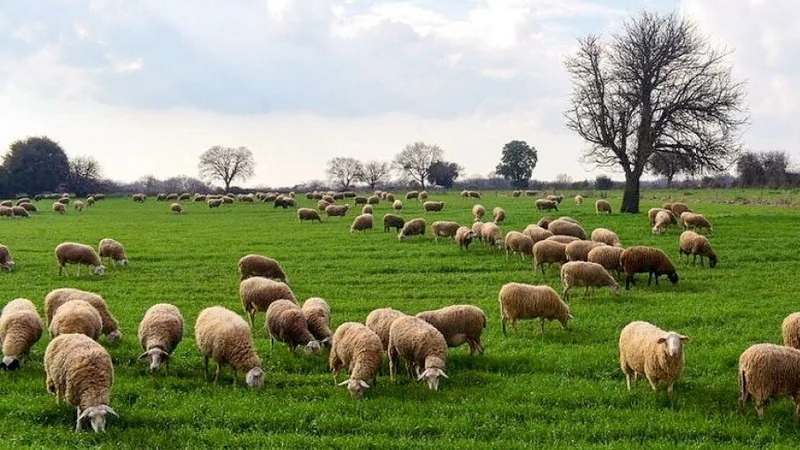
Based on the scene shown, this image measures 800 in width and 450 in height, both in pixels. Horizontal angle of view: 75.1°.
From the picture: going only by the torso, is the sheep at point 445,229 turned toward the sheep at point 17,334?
no

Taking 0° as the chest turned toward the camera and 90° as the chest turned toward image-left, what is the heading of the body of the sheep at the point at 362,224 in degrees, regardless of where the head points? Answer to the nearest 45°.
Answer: approximately 90°

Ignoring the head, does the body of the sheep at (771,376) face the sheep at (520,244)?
no

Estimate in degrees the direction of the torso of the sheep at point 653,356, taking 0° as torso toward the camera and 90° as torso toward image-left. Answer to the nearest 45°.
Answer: approximately 315°

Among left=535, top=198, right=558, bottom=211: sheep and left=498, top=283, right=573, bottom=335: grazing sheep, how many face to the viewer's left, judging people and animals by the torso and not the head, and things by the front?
0

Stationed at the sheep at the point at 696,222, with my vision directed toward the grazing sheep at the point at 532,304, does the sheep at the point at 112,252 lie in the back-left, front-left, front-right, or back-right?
front-right

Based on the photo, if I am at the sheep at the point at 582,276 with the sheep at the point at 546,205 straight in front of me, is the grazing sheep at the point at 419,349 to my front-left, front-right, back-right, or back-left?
back-left

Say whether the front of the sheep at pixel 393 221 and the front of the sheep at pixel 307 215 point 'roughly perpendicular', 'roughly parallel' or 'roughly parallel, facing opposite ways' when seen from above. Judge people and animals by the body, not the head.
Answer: roughly parallel

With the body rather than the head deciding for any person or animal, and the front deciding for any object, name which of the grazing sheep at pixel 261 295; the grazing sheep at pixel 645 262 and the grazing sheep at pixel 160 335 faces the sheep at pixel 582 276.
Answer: the grazing sheep at pixel 261 295

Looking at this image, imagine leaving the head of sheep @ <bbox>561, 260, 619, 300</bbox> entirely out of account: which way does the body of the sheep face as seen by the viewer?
to the viewer's right

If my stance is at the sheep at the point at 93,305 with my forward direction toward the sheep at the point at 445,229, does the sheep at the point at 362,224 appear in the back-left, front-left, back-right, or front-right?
front-left

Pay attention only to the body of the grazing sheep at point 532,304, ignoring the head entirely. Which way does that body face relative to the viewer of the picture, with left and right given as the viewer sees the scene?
facing to the right of the viewer

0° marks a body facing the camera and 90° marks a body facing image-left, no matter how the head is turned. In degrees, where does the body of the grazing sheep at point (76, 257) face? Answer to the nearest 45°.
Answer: approximately 270°

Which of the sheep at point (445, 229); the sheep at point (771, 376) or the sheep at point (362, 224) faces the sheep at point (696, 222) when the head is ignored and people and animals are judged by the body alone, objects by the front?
the sheep at point (445, 229)

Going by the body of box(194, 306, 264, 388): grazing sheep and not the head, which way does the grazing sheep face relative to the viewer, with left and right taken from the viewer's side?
facing the viewer and to the right of the viewer

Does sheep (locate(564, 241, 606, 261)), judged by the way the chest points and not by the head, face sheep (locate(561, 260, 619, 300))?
no

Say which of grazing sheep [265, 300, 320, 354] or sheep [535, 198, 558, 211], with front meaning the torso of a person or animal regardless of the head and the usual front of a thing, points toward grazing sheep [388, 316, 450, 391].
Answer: grazing sheep [265, 300, 320, 354]

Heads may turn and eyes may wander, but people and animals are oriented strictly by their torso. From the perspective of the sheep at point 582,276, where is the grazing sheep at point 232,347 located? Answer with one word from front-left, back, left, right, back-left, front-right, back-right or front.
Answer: back-right

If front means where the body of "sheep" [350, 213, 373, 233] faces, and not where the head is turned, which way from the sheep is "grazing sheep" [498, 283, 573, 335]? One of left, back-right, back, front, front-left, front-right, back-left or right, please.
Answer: left
